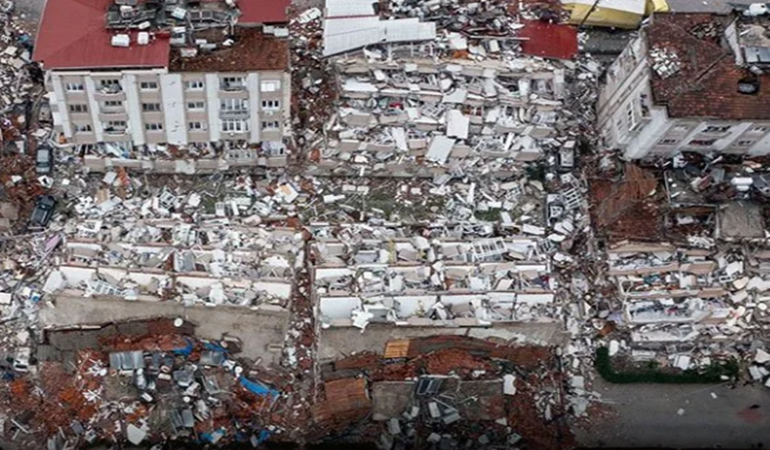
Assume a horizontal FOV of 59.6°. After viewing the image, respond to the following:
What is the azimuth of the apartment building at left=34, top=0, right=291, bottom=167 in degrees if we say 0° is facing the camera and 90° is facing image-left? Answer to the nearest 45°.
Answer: approximately 0°

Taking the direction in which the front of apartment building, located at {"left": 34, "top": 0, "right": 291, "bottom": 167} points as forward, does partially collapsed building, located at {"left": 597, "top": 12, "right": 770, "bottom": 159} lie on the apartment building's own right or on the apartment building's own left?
on the apartment building's own left

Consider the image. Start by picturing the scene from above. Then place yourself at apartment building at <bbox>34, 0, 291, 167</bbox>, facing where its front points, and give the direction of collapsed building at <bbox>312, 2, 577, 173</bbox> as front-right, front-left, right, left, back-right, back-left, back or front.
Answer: left

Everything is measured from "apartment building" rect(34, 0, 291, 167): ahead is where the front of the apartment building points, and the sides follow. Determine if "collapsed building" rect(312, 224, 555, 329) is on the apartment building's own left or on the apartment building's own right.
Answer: on the apartment building's own left
